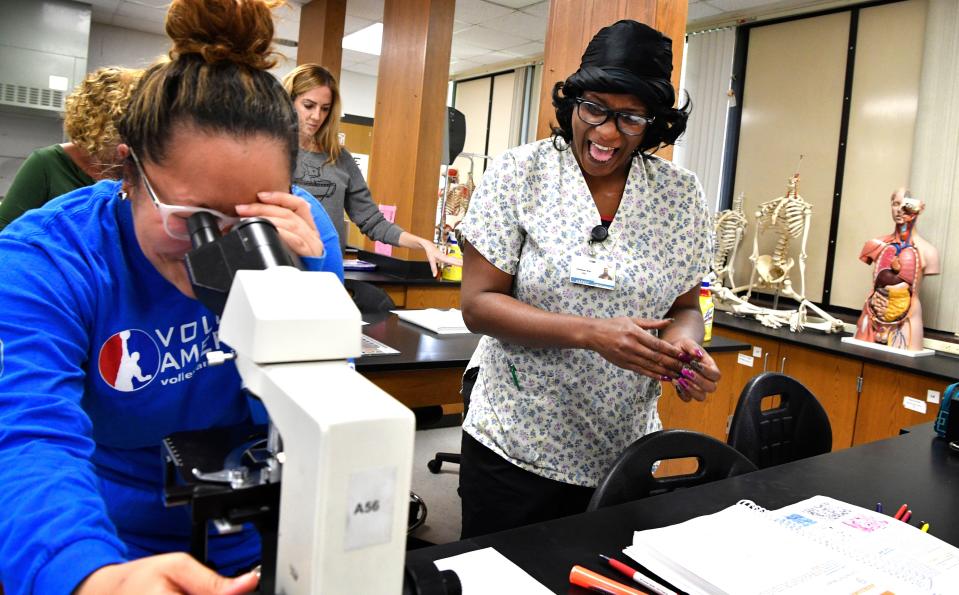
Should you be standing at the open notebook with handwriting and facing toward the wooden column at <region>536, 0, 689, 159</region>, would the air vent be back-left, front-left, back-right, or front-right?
front-left

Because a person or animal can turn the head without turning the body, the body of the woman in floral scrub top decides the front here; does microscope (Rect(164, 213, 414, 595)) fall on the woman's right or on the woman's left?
on the woman's right

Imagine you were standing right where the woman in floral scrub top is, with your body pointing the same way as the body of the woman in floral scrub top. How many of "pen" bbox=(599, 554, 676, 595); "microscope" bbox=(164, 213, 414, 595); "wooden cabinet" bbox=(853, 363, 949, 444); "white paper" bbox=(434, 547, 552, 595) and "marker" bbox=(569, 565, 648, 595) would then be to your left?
1

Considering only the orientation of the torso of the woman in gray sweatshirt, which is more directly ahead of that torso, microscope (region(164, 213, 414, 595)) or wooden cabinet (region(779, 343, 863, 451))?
the microscope

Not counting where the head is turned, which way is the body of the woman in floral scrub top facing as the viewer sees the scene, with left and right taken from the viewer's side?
facing the viewer and to the right of the viewer

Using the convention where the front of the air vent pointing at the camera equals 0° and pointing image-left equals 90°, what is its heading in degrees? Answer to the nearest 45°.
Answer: approximately 315°

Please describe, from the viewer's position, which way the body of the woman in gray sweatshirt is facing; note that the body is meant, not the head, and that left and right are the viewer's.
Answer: facing the viewer

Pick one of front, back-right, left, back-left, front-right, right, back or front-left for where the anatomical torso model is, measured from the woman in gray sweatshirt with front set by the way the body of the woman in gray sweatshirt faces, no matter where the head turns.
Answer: left

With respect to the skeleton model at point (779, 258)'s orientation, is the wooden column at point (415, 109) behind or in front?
in front

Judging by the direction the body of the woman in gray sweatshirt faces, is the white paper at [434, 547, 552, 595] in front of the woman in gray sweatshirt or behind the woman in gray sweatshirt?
in front

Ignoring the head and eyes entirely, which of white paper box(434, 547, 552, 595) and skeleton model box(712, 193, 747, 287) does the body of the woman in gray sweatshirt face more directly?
the white paper
